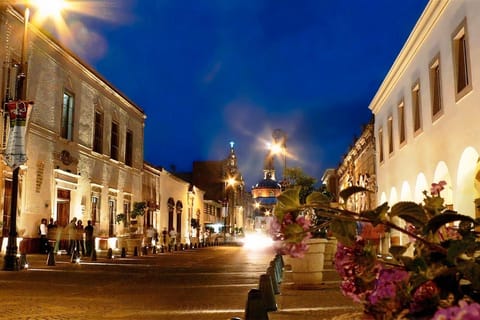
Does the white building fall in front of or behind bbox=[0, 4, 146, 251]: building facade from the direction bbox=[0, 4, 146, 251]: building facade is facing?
in front

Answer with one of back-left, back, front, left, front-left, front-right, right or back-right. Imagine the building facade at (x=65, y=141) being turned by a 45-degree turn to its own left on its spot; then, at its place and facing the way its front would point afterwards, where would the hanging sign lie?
right

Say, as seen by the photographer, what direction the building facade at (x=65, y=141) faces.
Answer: facing the viewer and to the right of the viewer

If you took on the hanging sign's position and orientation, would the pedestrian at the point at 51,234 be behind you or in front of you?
behind

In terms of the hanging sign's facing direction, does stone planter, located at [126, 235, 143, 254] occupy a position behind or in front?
behind

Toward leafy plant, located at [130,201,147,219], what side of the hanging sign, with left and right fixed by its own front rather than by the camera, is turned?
back

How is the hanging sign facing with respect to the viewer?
toward the camera

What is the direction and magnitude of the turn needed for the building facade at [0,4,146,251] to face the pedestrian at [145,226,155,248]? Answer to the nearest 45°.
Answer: approximately 90° to its left

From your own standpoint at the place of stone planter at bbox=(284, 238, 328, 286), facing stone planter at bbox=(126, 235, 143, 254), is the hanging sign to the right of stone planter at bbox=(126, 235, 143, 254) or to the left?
left

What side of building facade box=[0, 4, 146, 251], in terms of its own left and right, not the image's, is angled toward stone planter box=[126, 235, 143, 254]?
left

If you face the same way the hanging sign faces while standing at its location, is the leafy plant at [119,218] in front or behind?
behind

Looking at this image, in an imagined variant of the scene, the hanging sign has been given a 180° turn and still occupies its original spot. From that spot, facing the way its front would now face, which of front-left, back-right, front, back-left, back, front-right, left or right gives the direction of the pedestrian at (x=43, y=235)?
front

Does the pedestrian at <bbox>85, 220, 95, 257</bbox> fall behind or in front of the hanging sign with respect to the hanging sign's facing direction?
behind
